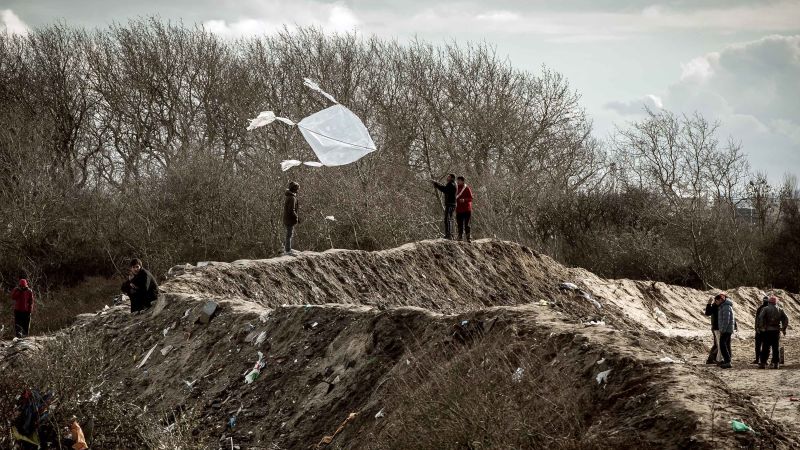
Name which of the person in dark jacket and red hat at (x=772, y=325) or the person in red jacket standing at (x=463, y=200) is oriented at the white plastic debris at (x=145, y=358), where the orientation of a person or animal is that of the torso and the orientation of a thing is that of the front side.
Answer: the person in red jacket standing

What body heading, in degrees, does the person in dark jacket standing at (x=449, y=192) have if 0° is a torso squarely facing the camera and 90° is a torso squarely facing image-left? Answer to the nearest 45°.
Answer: approximately 90°

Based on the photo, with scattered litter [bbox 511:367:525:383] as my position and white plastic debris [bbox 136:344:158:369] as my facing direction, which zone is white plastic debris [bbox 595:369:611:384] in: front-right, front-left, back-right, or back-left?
back-right

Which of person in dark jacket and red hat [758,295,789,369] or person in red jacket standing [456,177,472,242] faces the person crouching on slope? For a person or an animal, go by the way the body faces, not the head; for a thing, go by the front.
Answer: the person in red jacket standing

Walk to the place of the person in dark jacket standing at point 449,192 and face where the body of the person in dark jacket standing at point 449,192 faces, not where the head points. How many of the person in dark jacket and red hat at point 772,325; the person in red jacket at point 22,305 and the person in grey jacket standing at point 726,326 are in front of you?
1

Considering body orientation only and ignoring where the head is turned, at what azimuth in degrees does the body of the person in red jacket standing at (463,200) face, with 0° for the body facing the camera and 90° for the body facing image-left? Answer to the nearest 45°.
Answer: approximately 45°

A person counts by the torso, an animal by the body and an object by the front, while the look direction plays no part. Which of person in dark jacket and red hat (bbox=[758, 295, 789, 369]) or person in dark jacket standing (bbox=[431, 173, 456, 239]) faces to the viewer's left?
the person in dark jacket standing

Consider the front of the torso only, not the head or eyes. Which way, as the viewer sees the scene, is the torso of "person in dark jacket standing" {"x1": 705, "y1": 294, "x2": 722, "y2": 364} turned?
to the viewer's left

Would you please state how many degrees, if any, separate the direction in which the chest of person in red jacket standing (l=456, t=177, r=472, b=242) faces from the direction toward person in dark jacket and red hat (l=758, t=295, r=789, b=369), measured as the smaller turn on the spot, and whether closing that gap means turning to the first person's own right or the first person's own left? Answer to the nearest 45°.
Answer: approximately 90° to the first person's own left
